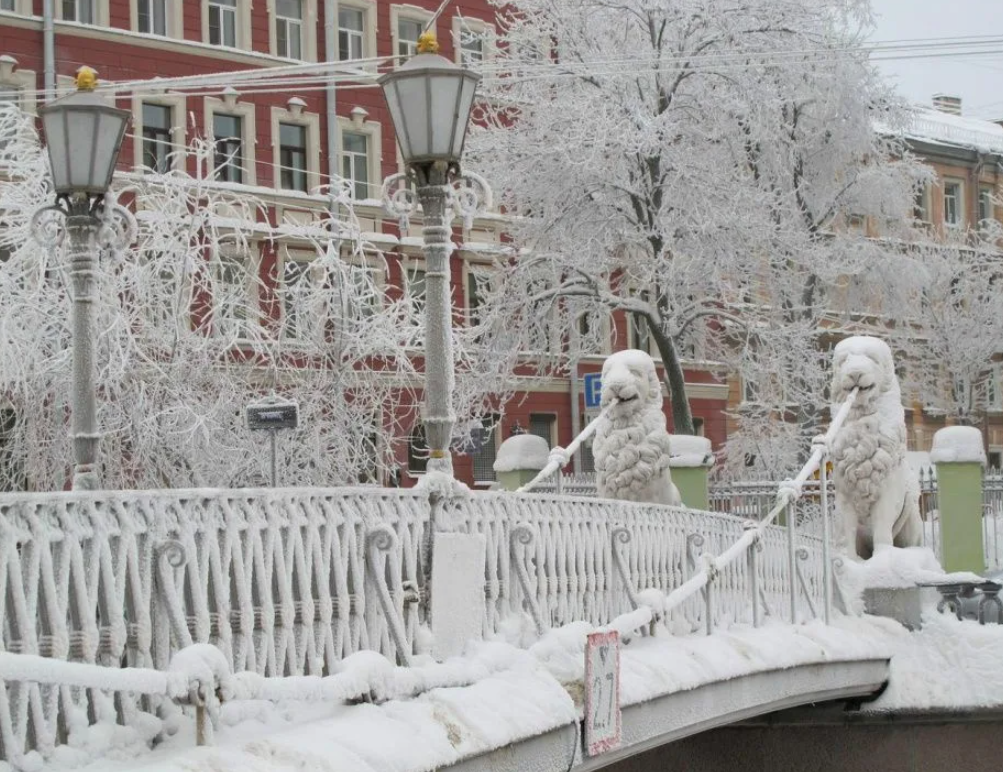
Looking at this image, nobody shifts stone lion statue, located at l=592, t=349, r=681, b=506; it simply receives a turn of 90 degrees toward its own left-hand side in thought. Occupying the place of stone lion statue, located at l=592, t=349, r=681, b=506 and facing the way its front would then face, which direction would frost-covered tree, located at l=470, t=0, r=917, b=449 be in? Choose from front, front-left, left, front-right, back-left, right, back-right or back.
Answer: back-left

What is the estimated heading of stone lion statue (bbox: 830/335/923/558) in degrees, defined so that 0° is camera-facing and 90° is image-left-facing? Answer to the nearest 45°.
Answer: approximately 45°

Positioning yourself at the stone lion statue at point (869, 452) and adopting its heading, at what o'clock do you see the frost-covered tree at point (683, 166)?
The frost-covered tree is roughly at 4 o'clock from the stone lion statue.
